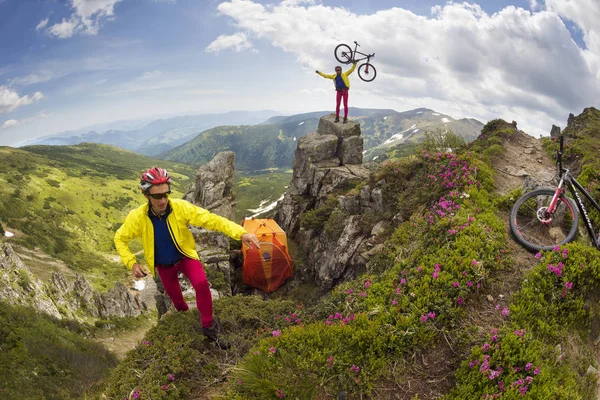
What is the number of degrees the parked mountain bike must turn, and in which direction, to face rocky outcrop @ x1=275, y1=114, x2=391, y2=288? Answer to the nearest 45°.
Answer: approximately 45° to its right

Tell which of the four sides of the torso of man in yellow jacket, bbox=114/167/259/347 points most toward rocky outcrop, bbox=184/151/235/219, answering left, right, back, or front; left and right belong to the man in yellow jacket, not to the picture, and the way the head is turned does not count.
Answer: back

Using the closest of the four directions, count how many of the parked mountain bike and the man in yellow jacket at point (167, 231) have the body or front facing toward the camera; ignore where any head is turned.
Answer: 1

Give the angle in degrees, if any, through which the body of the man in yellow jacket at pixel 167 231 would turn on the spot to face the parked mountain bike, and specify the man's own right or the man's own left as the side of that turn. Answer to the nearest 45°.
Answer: approximately 90° to the man's own left

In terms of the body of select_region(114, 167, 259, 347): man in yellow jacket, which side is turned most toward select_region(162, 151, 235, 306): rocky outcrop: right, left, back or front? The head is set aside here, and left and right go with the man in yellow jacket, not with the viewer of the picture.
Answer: back

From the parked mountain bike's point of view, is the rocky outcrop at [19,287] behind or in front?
in front

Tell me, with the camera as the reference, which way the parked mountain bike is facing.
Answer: facing to the left of the viewer
